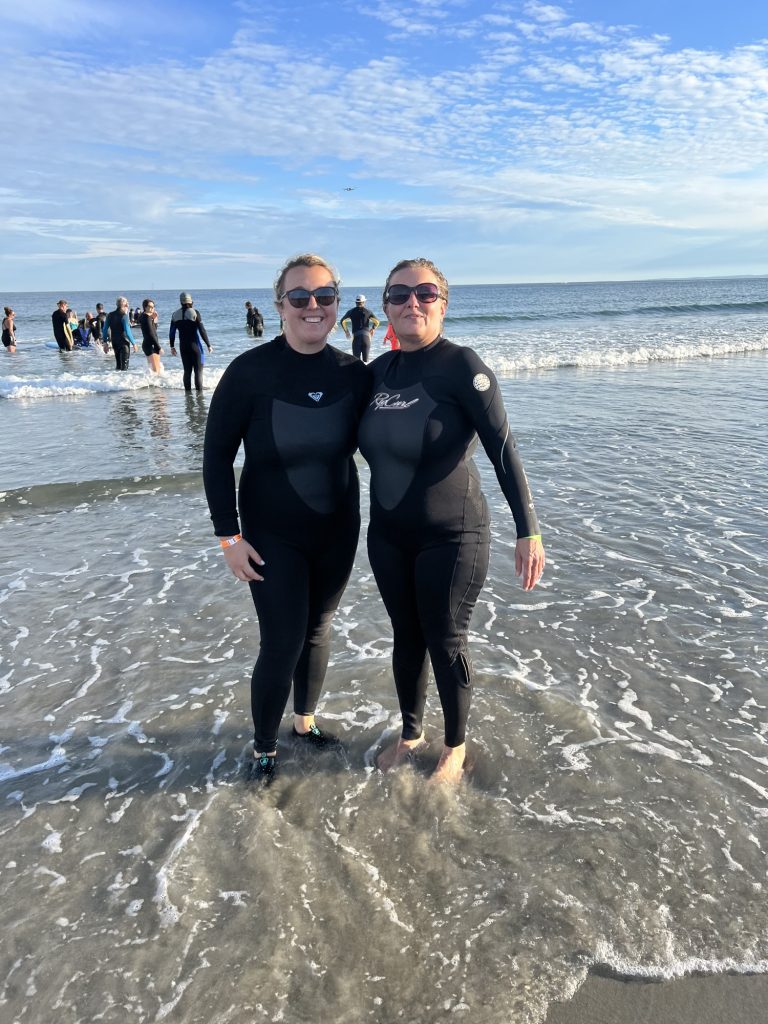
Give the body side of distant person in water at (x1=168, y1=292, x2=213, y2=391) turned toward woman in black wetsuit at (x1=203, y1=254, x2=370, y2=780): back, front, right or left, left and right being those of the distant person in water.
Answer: back

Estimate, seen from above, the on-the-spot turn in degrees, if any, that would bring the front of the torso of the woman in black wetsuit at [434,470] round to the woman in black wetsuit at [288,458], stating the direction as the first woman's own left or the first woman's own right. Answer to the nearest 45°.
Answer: approximately 45° to the first woman's own right

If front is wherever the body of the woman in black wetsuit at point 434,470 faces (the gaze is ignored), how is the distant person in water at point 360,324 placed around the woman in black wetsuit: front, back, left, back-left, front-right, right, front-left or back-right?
back-right

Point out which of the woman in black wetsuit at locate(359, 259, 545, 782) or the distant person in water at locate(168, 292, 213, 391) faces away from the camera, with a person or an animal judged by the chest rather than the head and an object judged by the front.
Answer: the distant person in water

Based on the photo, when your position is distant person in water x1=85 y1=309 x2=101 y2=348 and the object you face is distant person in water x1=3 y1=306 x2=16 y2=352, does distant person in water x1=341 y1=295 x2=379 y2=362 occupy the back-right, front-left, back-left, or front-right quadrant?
back-left

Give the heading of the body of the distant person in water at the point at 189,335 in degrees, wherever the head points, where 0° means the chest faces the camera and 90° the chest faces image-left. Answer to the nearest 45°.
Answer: approximately 180°

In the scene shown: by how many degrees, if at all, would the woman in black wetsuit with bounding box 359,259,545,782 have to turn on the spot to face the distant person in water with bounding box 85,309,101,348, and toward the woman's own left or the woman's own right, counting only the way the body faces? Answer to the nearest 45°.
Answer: approximately 90° to the woman's own right
